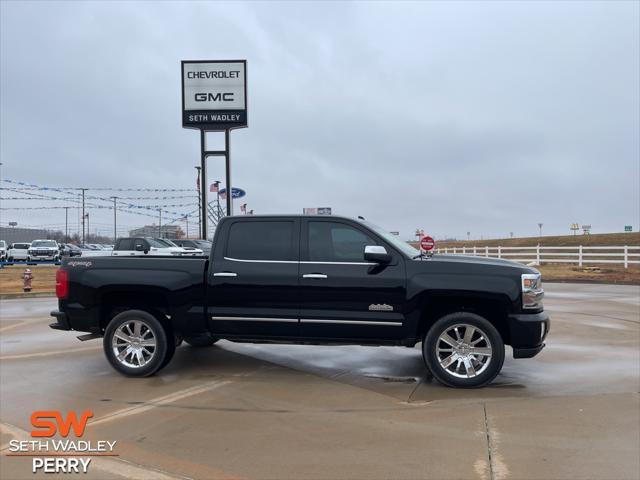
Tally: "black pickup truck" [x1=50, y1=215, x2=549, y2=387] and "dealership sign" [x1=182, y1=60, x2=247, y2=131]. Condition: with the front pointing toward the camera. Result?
1

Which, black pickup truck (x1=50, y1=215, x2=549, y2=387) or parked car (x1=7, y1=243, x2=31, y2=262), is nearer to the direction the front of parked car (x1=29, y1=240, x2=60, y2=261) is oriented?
the black pickup truck

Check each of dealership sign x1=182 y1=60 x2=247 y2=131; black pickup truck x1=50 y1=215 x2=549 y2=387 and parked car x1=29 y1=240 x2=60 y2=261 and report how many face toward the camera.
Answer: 2

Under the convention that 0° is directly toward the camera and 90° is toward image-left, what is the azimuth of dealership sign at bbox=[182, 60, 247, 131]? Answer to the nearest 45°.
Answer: approximately 0°

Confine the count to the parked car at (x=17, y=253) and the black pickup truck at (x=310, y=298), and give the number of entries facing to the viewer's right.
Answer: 1

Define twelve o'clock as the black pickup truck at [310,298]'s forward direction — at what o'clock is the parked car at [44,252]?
The parked car is roughly at 8 o'clock from the black pickup truck.

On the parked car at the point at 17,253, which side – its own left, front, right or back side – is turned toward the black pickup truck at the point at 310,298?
front

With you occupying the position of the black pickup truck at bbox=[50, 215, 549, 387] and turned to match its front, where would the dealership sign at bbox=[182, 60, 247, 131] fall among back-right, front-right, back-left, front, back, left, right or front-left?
left

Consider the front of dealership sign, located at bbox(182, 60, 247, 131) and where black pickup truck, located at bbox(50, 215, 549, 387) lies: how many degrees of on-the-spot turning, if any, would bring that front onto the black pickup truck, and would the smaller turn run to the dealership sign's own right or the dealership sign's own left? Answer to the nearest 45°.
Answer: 0° — it already faces it

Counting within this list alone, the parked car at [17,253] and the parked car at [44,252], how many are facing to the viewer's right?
0

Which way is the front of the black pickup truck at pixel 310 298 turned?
to the viewer's right

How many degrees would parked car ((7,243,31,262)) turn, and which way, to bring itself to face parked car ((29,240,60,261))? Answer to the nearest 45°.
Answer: approximately 90° to its right

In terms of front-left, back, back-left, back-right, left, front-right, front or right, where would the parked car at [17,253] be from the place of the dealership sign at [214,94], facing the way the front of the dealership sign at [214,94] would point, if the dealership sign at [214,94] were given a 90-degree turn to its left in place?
back-left
